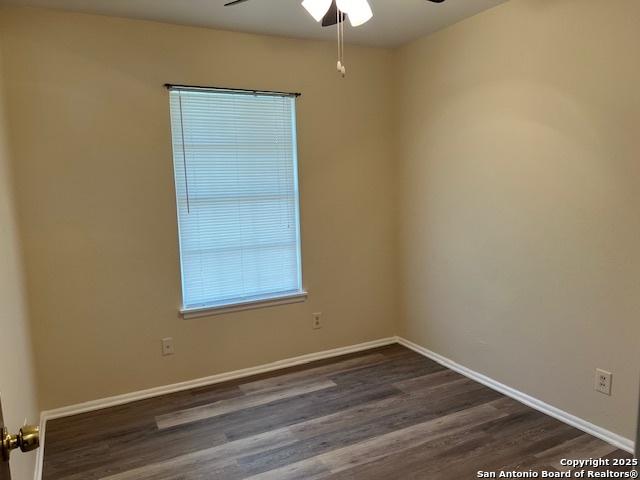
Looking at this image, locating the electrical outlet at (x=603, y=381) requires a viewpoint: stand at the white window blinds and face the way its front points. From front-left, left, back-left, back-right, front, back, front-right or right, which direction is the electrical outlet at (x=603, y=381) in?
front-left

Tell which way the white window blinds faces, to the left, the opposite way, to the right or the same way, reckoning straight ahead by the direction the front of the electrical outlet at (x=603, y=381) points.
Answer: to the left

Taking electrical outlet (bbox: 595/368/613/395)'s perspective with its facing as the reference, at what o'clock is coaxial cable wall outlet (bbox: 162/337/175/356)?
coaxial cable wall outlet (bbox: 162/337/175/356) is roughly at 1 o'clock from electrical outlet (bbox: 595/368/613/395).

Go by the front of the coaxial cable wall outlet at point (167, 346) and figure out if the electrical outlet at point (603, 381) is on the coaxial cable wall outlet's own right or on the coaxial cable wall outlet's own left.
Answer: on the coaxial cable wall outlet's own left

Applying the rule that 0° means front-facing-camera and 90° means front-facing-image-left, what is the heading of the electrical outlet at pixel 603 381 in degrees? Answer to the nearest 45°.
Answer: approximately 45°

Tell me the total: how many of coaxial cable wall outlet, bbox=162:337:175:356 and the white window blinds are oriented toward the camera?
2

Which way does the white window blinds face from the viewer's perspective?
toward the camera

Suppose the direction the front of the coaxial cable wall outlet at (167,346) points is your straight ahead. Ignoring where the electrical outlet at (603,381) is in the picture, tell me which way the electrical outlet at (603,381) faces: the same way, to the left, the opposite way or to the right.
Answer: to the right

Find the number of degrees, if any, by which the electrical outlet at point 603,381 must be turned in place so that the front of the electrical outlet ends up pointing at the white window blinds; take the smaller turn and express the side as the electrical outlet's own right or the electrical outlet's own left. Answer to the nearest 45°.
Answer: approximately 45° to the electrical outlet's own right

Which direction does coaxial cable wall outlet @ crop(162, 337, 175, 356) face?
toward the camera

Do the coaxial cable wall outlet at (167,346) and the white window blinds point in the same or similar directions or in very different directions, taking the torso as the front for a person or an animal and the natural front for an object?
same or similar directions
